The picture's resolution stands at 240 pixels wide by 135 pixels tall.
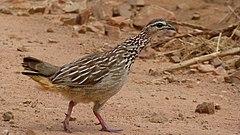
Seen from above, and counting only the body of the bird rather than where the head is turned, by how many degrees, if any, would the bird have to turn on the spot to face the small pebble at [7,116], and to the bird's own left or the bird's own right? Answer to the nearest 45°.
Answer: approximately 180°

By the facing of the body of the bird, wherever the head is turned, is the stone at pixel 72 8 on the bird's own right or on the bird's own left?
on the bird's own left

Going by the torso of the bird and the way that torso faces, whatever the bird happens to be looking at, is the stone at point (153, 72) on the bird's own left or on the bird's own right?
on the bird's own left

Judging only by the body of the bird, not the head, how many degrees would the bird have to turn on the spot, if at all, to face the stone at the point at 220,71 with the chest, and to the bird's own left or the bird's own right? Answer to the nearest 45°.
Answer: approximately 45° to the bird's own left

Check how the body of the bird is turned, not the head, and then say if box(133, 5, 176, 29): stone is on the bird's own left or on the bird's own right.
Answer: on the bird's own left

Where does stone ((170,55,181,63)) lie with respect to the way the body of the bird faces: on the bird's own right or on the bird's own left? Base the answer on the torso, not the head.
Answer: on the bird's own left

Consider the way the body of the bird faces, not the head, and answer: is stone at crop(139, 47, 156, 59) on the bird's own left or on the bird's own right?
on the bird's own left

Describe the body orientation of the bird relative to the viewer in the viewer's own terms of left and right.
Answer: facing to the right of the viewer

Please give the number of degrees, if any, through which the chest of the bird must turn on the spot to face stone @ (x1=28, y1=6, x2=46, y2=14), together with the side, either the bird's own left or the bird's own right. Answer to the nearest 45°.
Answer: approximately 90° to the bird's own left

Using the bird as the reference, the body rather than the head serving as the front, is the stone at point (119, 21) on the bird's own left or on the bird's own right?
on the bird's own left
